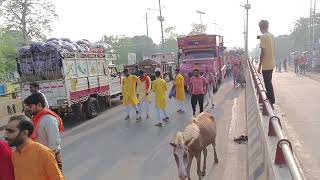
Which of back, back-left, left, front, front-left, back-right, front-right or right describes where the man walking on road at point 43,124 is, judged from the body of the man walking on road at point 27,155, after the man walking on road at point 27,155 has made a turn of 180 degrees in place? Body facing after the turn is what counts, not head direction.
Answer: front-left

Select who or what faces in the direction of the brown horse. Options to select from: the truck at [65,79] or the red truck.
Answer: the red truck

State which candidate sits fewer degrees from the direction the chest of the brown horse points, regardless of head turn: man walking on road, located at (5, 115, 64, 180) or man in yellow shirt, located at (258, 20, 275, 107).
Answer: the man walking on road

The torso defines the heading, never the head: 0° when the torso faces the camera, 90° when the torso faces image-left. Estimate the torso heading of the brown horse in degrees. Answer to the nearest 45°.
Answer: approximately 45°

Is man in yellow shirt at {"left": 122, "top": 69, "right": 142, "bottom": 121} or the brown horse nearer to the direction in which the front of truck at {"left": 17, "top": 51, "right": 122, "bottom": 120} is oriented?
the man in yellow shirt

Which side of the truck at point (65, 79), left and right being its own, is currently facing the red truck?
front

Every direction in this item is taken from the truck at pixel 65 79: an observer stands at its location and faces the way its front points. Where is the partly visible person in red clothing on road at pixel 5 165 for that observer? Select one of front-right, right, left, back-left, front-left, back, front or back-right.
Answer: back-right

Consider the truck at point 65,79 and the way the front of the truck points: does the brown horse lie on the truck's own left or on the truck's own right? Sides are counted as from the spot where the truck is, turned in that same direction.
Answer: on the truck's own right

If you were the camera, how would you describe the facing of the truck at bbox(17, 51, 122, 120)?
facing away from the viewer and to the right of the viewer

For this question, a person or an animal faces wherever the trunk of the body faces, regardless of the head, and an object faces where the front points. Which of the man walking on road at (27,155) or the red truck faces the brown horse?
the red truck

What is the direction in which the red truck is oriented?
toward the camera
